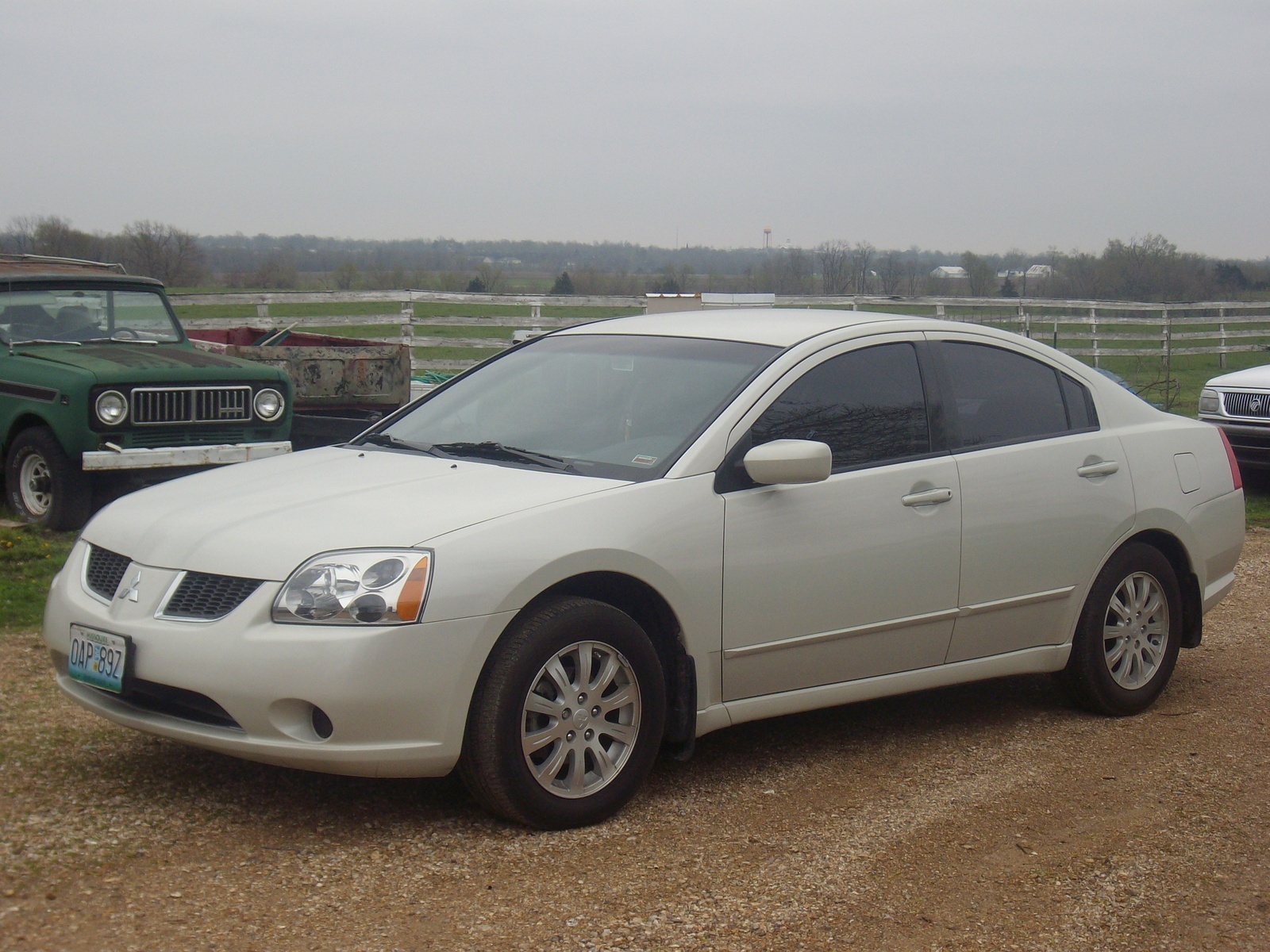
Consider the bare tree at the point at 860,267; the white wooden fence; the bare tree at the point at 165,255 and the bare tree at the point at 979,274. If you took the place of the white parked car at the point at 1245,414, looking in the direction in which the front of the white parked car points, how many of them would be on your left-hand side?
0

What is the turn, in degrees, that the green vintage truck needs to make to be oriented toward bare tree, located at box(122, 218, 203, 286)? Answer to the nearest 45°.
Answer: approximately 135° to its left

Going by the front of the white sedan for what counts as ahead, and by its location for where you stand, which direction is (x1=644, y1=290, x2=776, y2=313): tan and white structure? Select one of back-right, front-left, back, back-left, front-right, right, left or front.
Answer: back-right

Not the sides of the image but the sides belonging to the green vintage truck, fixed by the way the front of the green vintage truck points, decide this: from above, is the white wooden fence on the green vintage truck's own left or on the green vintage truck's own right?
on the green vintage truck's own left

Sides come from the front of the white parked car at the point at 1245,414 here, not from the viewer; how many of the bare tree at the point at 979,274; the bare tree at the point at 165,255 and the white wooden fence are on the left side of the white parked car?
0

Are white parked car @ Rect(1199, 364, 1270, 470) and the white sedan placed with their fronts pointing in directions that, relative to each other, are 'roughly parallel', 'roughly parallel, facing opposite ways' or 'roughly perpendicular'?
roughly parallel

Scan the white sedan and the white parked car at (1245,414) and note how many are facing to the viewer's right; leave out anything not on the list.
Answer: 0

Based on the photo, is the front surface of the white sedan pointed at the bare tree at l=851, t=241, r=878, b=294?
no

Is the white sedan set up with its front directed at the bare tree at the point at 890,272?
no

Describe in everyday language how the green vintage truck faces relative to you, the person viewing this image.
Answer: facing the viewer and to the right of the viewer

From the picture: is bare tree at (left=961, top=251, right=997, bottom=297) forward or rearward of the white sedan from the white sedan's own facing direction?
rearward

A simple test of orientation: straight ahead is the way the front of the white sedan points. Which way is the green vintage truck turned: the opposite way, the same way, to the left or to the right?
to the left

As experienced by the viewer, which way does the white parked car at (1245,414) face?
facing the viewer and to the left of the viewer

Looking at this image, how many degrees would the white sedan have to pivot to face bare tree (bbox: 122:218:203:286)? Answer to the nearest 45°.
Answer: approximately 135° to its right

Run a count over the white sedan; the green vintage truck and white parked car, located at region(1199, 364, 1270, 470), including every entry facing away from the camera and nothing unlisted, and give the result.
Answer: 0

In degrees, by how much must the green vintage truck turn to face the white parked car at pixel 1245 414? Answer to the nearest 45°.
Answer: approximately 45° to its left

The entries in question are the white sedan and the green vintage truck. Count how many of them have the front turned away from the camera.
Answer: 0

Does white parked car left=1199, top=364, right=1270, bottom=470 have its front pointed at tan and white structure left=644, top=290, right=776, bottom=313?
no
